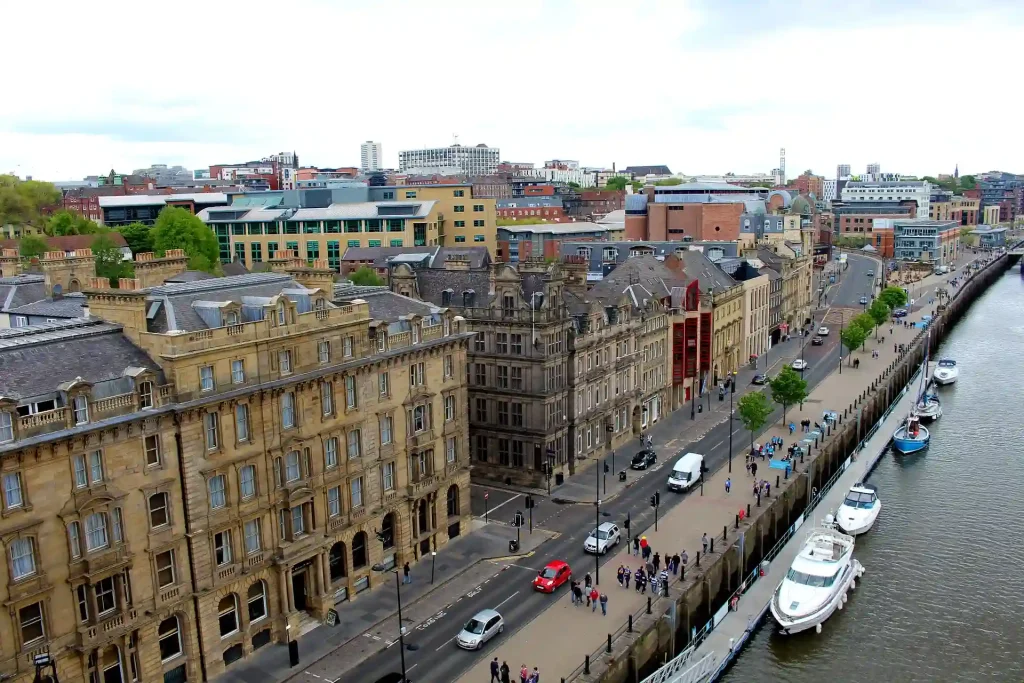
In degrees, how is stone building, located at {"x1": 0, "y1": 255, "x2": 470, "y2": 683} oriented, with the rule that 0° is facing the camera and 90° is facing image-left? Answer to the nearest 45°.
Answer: approximately 315°

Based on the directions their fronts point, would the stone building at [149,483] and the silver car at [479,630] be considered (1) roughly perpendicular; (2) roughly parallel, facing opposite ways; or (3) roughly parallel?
roughly perpendicular
